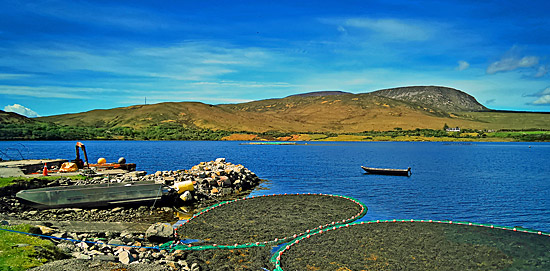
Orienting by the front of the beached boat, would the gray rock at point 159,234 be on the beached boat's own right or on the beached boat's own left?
on the beached boat's own left

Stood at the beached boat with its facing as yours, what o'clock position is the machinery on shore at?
The machinery on shore is roughly at 3 o'clock from the beached boat.

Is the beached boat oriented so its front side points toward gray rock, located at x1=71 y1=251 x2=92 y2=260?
no

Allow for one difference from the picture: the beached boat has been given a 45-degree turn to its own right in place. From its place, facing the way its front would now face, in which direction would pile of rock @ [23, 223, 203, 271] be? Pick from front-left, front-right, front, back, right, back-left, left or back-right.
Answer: back-left

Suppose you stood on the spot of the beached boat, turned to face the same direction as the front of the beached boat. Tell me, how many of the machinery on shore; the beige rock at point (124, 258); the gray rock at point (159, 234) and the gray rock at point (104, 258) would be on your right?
1

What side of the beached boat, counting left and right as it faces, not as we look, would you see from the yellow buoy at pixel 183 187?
back

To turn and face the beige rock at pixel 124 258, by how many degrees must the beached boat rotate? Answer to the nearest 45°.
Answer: approximately 90° to its left

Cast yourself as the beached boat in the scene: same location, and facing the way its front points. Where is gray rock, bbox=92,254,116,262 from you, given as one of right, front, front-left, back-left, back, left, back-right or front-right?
left

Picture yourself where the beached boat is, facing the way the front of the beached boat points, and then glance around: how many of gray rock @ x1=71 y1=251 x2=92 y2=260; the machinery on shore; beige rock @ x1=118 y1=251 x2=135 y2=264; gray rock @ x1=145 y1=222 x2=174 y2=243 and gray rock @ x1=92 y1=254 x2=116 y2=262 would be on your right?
1

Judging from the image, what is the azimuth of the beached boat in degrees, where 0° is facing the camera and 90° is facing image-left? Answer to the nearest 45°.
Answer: approximately 90°
